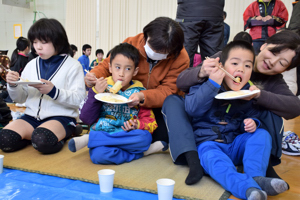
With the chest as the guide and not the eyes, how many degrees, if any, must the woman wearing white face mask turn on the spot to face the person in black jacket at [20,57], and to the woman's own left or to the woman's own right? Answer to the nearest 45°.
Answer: approximately 90° to the woman's own right

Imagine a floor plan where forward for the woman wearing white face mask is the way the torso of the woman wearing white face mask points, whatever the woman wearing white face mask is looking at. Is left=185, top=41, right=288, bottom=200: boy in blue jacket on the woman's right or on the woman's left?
on the woman's left

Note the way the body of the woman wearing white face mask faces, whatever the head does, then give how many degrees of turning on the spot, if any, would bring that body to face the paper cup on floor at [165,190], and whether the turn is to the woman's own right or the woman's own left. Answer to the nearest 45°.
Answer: approximately 45° to the woman's own left
